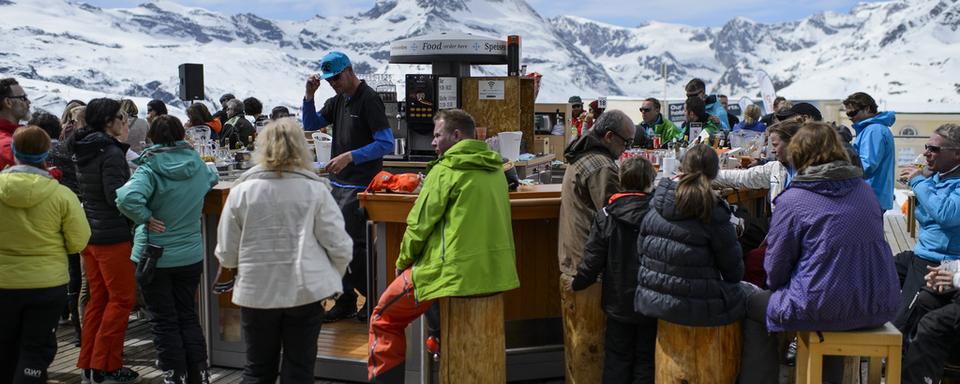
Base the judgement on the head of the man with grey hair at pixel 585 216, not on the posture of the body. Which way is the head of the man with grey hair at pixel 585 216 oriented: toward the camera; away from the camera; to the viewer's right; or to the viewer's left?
to the viewer's right

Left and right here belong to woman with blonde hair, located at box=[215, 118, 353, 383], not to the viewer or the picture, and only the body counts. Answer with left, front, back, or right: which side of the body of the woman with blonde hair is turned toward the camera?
back

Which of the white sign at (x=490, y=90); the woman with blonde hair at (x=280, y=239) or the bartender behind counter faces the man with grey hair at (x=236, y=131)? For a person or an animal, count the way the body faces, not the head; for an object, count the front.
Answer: the woman with blonde hair

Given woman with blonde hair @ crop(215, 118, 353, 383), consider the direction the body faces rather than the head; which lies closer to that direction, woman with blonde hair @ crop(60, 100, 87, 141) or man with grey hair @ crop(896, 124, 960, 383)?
the woman with blonde hair

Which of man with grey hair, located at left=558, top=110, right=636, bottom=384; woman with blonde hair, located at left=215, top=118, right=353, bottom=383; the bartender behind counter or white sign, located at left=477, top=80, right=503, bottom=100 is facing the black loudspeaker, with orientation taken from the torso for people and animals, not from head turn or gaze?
the woman with blonde hair

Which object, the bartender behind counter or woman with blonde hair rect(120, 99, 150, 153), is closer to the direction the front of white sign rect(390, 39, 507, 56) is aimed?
the bartender behind counter

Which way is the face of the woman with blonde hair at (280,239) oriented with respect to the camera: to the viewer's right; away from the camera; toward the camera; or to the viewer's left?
away from the camera

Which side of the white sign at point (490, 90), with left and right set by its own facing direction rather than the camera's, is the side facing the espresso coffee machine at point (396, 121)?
right
